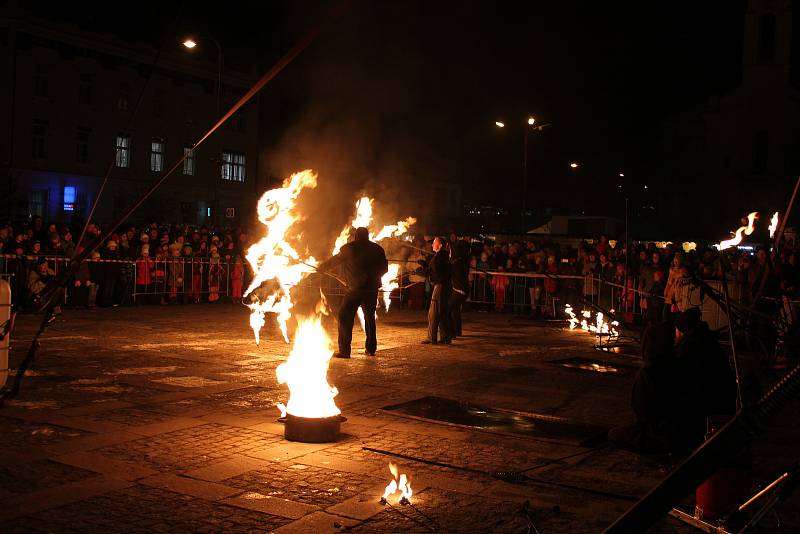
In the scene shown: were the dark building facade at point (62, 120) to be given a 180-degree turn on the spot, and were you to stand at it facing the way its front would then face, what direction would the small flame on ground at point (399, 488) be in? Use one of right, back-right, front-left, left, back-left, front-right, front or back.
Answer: back-left

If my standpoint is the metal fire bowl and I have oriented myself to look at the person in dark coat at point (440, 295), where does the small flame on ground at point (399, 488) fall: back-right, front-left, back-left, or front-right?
back-right

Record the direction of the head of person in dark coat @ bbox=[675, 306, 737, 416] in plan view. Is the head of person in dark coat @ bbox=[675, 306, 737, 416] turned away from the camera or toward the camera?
away from the camera

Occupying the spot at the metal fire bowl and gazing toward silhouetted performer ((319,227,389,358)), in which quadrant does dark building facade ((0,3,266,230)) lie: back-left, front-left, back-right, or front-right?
front-left

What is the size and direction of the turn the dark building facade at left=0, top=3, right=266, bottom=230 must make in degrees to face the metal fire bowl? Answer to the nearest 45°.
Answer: approximately 45° to its right

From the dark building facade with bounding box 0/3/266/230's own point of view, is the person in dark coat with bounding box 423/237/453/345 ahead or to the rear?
ahead

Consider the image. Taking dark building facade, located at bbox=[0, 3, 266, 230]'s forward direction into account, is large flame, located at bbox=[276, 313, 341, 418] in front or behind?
in front

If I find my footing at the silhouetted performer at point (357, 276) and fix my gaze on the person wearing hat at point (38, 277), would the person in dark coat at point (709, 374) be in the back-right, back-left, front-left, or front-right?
back-left

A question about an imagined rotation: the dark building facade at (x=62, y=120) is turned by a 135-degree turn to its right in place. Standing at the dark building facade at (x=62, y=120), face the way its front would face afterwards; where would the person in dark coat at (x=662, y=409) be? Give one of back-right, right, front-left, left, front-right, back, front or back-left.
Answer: left

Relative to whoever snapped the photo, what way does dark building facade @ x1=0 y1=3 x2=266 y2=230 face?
facing the viewer and to the right of the viewer
